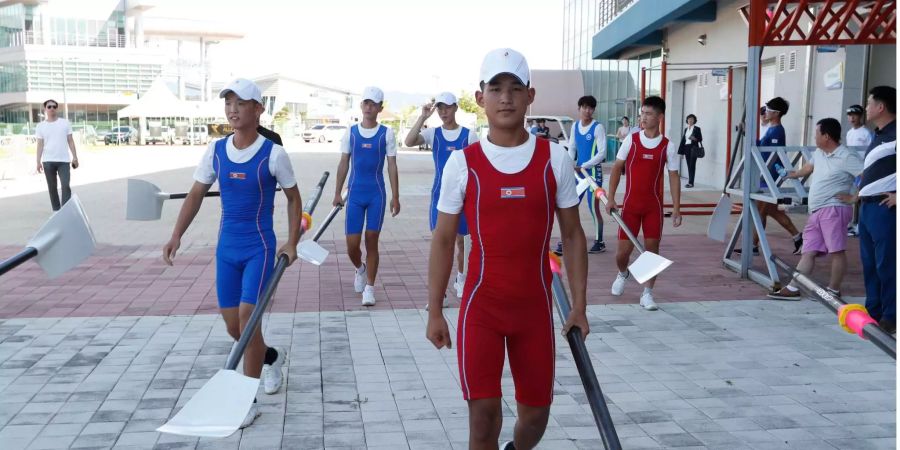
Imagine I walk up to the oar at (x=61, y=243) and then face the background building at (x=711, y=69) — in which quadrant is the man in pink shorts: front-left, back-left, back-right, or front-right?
front-right

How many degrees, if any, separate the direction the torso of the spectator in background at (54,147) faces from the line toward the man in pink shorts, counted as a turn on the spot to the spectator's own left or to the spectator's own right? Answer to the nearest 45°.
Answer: approximately 45° to the spectator's own left

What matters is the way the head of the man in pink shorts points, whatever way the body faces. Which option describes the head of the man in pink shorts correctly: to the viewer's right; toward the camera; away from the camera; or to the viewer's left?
to the viewer's left

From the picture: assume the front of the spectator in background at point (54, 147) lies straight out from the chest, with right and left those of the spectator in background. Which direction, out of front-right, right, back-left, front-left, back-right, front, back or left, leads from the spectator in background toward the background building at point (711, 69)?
left

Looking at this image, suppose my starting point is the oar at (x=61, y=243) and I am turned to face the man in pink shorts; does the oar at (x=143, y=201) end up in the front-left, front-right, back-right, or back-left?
front-left

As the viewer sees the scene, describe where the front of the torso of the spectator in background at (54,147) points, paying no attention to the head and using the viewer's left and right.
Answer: facing the viewer

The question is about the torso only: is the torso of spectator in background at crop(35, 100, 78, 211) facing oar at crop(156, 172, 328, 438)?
yes

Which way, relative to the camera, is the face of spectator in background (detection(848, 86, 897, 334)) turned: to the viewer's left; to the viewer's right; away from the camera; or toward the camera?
to the viewer's left

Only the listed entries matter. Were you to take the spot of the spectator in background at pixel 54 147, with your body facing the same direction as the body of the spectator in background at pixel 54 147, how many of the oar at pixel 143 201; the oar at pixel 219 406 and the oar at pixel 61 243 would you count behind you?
0

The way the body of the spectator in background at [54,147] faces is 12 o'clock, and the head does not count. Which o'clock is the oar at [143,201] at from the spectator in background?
The oar is roughly at 12 o'clock from the spectator in background.

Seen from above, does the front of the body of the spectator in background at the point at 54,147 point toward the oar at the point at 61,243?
yes

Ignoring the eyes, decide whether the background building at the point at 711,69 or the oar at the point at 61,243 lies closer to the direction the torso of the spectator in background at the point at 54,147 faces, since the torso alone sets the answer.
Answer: the oar

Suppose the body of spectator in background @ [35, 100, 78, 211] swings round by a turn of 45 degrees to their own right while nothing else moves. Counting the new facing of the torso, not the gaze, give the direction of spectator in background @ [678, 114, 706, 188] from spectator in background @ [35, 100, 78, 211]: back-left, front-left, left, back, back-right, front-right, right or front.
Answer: back-left
